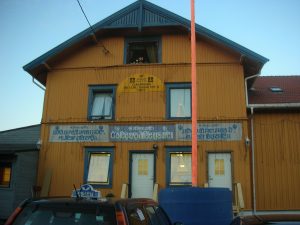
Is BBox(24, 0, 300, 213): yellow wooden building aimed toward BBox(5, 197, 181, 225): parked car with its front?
yes

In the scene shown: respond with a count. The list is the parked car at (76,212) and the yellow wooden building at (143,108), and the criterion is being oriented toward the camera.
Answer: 1

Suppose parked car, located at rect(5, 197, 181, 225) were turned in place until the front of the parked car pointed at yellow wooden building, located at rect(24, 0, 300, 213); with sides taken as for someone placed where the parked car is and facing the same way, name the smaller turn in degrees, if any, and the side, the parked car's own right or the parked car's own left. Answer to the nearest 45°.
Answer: approximately 45° to the parked car's own left

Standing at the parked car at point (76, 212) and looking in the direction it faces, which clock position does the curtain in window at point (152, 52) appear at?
The curtain in window is roughly at 11 o'clock from the parked car.

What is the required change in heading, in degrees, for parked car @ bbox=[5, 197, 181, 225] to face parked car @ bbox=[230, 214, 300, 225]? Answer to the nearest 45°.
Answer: approximately 45° to its right

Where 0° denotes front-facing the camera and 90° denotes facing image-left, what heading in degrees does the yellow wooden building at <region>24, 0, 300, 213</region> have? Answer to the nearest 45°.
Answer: approximately 0°

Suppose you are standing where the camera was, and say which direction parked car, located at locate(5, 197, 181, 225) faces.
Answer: facing away from the viewer and to the right of the viewer

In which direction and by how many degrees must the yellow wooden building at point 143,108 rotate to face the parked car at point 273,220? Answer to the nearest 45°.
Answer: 0° — it already faces it
